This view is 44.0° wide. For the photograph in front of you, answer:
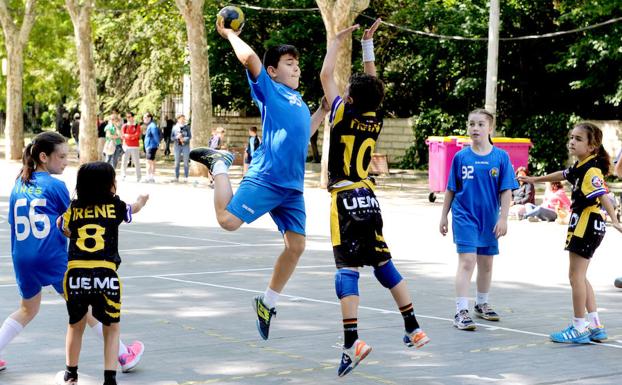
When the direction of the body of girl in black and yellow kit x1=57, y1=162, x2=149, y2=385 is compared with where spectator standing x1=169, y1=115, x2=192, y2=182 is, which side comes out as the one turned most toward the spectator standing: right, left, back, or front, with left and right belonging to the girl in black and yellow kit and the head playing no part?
front

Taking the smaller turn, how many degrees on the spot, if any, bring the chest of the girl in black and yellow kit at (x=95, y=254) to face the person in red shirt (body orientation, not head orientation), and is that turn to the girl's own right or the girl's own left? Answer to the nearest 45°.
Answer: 0° — they already face them

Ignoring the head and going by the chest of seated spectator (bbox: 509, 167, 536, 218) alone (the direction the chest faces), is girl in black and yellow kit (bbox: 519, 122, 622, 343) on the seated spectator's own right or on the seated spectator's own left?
on the seated spectator's own left

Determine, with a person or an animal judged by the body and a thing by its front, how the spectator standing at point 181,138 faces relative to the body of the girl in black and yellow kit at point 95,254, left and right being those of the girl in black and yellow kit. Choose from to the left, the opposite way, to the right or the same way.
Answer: the opposite way

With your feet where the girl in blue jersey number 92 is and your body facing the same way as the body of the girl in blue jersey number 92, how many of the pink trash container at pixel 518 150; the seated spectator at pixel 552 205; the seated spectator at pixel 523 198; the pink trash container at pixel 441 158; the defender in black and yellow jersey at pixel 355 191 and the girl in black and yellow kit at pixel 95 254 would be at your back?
4

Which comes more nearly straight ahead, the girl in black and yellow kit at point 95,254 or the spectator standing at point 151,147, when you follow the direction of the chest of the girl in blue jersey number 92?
the girl in black and yellow kit

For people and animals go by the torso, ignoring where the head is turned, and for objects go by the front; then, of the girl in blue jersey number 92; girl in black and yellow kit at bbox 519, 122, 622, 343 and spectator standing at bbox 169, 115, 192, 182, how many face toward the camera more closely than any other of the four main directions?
2

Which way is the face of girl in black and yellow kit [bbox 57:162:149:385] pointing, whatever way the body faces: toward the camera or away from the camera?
away from the camera

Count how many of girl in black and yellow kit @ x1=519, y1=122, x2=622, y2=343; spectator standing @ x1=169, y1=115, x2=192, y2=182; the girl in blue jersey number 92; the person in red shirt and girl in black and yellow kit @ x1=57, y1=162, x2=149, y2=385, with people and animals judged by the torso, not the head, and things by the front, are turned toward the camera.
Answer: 3

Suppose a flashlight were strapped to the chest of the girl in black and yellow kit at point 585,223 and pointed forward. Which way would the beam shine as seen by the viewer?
to the viewer's left

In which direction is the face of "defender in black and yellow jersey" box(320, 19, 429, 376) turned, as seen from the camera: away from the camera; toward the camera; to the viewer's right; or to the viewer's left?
away from the camera

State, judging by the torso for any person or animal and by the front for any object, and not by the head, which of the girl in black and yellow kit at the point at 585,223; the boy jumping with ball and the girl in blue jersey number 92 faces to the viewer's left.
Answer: the girl in black and yellow kit

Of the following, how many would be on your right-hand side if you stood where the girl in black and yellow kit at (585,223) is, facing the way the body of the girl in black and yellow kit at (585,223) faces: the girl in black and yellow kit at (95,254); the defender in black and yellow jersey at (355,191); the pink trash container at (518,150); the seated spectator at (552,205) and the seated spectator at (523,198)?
3

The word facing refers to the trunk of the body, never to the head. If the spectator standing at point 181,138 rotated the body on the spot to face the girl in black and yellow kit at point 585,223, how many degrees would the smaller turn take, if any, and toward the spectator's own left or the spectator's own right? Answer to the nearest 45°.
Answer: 0° — they already face them

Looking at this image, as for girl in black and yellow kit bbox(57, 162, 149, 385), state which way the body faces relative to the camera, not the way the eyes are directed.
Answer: away from the camera

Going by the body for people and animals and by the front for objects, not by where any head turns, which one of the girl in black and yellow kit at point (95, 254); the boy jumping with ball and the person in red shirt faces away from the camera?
the girl in black and yellow kit

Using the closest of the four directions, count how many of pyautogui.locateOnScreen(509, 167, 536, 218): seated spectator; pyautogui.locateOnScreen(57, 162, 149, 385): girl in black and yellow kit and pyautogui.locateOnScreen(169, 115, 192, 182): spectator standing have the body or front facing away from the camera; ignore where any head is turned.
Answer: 1

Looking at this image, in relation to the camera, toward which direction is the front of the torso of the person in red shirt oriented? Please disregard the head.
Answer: toward the camera

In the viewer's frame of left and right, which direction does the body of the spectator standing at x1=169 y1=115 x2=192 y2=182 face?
facing the viewer
